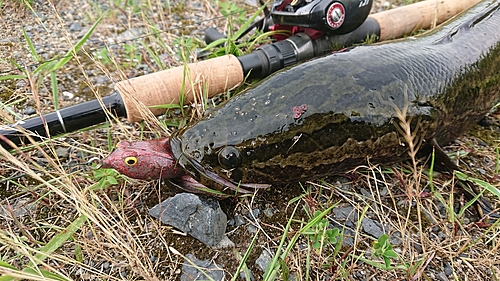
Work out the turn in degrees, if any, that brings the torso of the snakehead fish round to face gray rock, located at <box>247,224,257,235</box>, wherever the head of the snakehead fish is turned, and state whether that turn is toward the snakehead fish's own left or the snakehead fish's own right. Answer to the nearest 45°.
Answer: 0° — it already faces it

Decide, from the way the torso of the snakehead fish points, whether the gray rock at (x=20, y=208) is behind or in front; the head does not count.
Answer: in front

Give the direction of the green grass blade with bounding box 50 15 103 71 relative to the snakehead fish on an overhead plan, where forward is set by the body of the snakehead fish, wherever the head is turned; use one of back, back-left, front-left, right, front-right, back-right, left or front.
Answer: front-right

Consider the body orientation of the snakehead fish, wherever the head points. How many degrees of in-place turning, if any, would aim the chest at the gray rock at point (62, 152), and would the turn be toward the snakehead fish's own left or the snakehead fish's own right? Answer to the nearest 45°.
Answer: approximately 45° to the snakehead fish's own right

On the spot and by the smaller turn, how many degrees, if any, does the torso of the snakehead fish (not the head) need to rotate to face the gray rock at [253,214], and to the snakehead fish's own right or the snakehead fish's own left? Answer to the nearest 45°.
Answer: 0° — it already faces it

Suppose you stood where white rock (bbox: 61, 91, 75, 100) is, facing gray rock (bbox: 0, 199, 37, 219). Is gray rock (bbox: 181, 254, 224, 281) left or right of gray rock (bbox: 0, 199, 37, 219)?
left

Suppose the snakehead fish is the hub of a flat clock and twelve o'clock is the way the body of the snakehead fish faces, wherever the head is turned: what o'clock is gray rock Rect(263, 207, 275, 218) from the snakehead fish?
The gray rock is roughly at 12 o'clock from the snakehead fish.

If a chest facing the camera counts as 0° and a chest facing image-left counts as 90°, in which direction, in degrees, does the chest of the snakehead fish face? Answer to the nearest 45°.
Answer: approximately 45°

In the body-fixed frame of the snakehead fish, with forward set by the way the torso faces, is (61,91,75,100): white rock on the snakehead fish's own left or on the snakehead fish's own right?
on the snakehead fish's own right

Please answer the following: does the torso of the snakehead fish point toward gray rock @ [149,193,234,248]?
yes
